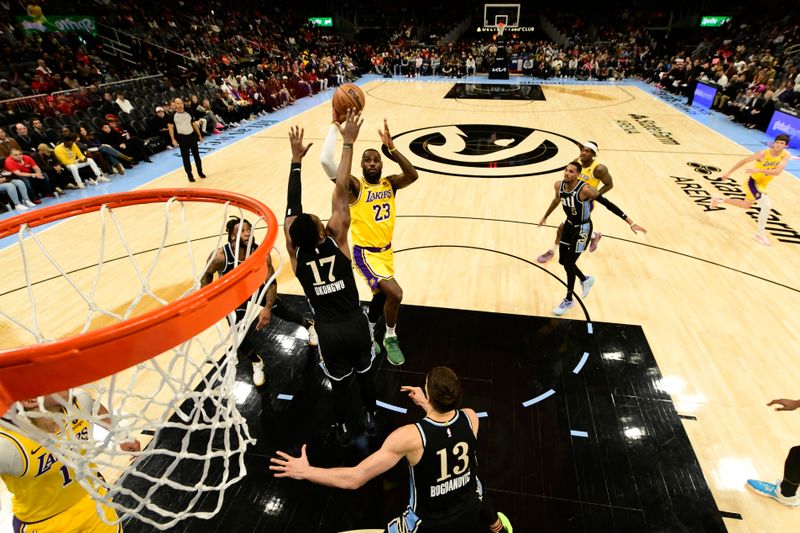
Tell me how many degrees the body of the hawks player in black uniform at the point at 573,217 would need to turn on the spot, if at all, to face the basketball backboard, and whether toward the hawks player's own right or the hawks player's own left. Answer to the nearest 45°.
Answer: approximately 135° to the hawks player's own right

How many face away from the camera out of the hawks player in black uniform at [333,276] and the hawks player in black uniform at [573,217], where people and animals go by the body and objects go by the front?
1

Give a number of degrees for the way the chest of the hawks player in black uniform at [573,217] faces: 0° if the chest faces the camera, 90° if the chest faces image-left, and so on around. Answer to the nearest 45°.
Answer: approximately 45°

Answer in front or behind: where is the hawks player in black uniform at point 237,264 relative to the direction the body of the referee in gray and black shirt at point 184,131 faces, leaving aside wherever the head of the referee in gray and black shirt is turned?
in front

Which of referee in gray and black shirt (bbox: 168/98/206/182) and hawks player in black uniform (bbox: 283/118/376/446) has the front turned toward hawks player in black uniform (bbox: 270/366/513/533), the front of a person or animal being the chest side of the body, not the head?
the referee in gray and black shirt

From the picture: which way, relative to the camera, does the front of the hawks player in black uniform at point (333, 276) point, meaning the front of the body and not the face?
away from the camera

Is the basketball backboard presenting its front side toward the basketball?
yes

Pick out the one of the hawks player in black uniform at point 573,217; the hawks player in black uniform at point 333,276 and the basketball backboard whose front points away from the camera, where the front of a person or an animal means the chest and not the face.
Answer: the hawks player in black uniform at point 333,276

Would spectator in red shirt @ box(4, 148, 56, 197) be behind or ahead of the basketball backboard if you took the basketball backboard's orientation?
ahead

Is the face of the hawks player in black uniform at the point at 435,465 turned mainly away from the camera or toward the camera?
away from the camera

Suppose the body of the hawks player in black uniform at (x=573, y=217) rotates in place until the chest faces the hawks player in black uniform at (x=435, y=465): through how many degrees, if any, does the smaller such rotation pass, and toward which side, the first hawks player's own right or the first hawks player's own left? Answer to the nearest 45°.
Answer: approximately 45° to the first hawks player's own left

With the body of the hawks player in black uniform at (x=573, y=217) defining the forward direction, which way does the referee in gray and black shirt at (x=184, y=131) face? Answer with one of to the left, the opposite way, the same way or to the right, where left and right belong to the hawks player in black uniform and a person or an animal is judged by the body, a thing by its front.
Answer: to the left
